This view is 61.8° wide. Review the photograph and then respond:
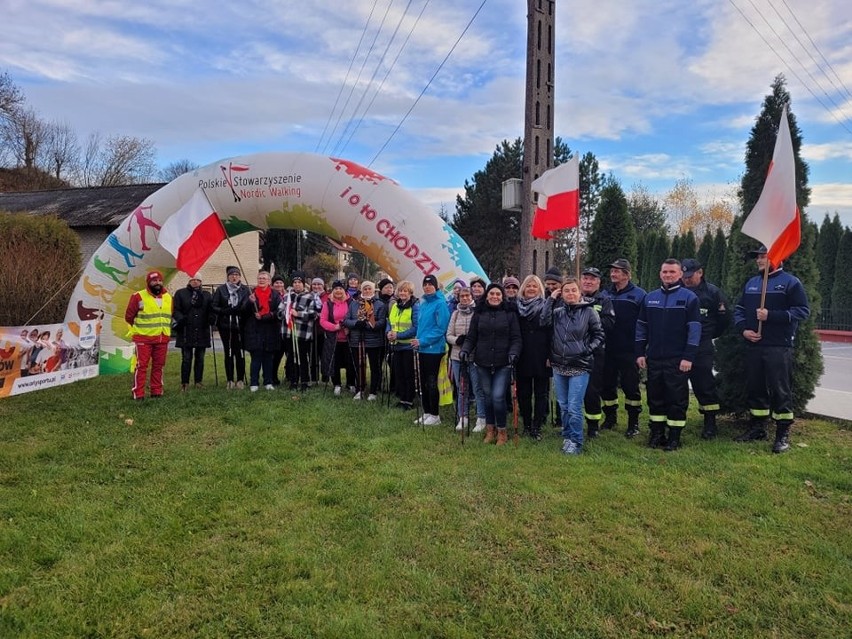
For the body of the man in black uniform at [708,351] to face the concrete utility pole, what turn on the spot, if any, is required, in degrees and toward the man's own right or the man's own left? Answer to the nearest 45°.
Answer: approximately 90° to the man's own right

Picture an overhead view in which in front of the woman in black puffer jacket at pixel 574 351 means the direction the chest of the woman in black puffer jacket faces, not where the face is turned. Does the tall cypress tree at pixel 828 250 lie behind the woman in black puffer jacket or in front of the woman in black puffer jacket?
behind

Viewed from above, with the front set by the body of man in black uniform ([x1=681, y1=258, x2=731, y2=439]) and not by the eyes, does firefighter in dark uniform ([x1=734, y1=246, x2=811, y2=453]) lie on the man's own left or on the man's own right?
on the man's own left

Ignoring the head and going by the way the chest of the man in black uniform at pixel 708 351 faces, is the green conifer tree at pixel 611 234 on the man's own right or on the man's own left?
on the man's own right

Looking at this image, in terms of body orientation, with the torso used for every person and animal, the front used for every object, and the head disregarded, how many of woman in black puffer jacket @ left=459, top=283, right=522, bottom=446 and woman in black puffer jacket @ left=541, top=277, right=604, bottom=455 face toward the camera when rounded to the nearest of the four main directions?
2

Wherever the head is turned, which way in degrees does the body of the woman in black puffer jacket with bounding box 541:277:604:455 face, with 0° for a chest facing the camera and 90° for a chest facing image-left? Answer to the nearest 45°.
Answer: approximately 0°

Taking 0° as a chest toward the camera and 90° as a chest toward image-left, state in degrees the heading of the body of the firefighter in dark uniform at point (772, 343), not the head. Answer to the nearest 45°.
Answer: approximately 45°

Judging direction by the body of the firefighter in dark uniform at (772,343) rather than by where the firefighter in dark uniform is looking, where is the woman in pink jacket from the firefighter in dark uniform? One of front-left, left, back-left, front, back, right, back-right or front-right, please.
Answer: front-right

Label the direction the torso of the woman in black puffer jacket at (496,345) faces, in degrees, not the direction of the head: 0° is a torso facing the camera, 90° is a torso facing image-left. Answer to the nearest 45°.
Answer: approximately 0°

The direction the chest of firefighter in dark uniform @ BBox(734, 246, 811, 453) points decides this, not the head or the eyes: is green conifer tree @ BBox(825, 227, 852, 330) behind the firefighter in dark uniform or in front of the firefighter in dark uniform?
behind

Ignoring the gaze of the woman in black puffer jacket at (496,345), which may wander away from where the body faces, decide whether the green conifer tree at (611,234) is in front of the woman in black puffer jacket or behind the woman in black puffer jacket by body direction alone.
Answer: behind
